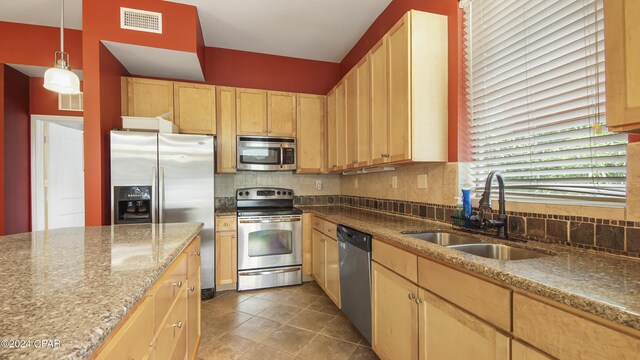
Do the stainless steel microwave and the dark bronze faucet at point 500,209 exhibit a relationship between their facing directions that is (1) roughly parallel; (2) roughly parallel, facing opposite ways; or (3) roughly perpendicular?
roughly perpendicular

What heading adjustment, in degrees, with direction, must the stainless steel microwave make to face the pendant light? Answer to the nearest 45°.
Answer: approximately 45° to its right

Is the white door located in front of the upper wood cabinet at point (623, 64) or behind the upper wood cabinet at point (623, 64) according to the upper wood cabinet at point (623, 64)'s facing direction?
in front

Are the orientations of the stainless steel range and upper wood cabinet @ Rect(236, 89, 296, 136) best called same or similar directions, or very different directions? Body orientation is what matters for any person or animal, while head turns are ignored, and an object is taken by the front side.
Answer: same or similar directions

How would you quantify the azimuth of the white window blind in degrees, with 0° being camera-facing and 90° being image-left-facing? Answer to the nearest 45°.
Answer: approximately 45°

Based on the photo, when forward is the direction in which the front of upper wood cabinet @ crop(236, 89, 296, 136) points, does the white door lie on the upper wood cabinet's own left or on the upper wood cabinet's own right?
on the upper wood cabinet's own right

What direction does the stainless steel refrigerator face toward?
toward the camera

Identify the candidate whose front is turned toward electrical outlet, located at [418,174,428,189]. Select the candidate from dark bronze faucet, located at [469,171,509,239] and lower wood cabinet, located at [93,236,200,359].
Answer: the lower wood cabinet

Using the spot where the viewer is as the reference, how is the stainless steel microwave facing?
facing the viewer

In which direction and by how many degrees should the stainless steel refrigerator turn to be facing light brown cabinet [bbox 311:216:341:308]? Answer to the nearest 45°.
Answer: approximately 45° to its left

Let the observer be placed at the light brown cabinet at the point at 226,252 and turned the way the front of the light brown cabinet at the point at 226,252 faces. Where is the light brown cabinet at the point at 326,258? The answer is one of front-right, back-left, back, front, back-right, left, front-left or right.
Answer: front-left

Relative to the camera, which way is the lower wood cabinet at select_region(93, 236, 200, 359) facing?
to the viewer's right

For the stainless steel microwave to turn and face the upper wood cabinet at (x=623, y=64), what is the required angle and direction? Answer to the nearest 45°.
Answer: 0° — it already faces it

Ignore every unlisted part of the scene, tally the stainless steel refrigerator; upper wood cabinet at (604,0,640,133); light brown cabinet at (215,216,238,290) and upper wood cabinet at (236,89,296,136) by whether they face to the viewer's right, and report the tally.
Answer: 0

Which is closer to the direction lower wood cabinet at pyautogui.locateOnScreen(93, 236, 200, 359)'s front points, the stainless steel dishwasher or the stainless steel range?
the stainless steel dishwasher

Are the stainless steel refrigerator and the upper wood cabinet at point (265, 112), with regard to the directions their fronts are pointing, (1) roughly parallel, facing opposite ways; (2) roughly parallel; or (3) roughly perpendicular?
roughly parallel

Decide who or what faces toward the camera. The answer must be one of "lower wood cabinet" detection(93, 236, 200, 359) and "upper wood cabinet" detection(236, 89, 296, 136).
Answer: the upper wood cabinet

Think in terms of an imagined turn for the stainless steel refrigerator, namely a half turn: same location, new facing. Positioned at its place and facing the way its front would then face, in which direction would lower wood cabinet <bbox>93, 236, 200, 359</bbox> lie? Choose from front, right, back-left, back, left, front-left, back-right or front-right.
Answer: back
